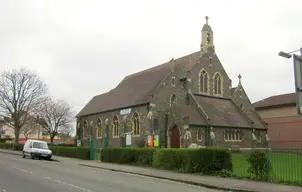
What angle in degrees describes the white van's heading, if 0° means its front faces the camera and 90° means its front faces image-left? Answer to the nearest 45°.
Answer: approximately 315°

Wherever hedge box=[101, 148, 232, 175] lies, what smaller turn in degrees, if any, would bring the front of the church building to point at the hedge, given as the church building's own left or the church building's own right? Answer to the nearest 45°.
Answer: approximately 45° to the church building's own right

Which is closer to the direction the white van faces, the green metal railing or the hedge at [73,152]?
the green metal railing

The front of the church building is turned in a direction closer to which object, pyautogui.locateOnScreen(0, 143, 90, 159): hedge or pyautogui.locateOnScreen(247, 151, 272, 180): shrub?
the shrub

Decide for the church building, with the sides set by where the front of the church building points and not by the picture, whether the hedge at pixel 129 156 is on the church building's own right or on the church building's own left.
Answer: on the church building's own right

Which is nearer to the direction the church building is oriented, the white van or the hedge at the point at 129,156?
the hedge

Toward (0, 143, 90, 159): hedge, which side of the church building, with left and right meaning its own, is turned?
right

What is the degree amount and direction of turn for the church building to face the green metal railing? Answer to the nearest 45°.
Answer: approximately 45° to its right

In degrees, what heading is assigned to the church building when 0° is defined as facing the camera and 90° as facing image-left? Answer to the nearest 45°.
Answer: approximately 315°
